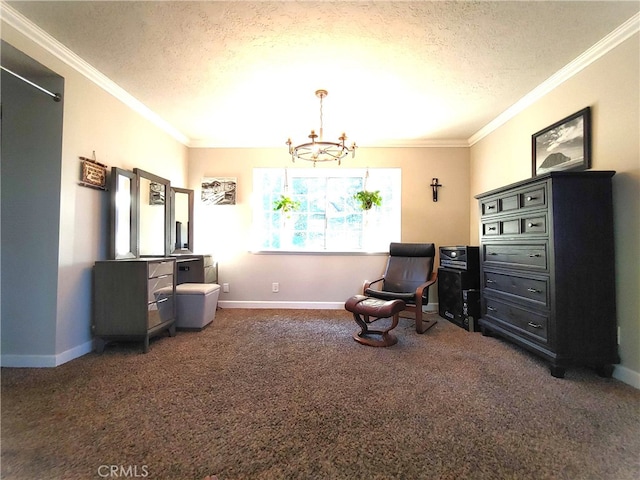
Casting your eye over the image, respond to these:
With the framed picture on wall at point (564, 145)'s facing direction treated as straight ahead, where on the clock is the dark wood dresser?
The dark wood dresser is roughly at 12 o'clock from the framed picture on wall.

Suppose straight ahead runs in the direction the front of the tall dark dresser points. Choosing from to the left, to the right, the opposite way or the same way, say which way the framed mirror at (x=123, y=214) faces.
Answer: the opposite way

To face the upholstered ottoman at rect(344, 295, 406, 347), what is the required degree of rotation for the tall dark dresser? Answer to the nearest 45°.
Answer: approximately 45° to its right

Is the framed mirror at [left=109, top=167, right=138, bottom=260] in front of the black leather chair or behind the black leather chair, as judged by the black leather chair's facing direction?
in front

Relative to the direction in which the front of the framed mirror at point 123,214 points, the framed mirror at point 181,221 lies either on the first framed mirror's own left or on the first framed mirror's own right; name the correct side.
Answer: on the first framed mirror's own left

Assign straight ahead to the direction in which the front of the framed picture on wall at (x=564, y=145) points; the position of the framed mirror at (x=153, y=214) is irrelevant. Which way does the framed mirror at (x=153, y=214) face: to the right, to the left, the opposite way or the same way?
the opposite way

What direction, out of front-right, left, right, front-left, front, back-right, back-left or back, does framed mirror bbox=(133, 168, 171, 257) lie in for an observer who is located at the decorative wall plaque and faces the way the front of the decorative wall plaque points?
left

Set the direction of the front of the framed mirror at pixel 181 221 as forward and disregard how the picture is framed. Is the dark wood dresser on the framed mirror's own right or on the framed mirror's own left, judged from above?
on the framed mirror's own right

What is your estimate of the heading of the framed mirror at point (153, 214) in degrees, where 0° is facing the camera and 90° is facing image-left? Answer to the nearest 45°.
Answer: approximately 315°

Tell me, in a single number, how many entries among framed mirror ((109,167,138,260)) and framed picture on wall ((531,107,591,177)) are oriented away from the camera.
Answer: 0

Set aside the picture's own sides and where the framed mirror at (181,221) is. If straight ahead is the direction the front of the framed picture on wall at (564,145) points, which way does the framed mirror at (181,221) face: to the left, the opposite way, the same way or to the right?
the opposite way

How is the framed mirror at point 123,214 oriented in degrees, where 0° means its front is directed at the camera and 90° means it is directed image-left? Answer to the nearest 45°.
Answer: approximately 315°

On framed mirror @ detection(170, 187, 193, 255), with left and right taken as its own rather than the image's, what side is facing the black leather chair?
front
